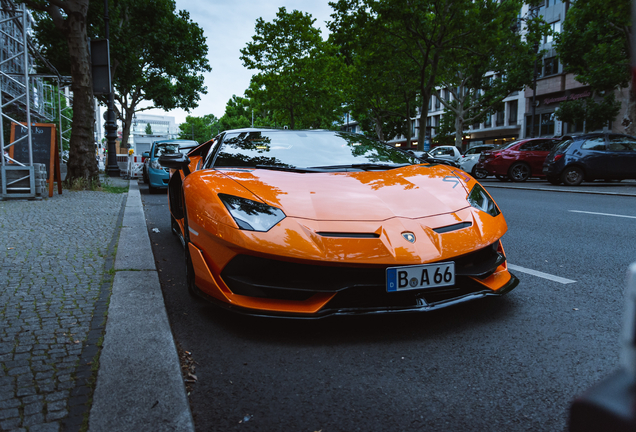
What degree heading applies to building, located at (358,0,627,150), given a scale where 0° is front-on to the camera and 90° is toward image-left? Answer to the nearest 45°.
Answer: approximately 45°

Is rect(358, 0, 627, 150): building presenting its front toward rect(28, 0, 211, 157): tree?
yes

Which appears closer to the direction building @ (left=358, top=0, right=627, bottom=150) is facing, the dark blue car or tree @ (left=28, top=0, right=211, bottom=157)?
the tree

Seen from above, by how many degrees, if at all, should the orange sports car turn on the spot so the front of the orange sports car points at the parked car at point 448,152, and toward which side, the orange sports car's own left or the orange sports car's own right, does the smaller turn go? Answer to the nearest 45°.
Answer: approximately 135° to the orange sports car's own left

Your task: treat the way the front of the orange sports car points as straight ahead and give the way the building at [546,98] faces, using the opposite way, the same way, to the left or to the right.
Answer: to the right

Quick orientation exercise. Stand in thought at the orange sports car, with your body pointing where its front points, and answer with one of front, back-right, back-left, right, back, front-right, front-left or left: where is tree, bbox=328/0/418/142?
back-left

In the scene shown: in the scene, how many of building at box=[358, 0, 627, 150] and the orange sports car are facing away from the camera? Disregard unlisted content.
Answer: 0

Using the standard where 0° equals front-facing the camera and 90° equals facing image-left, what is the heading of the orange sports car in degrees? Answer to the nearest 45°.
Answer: approximately 315°

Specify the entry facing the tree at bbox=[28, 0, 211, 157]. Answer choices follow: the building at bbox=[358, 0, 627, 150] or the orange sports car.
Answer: the building

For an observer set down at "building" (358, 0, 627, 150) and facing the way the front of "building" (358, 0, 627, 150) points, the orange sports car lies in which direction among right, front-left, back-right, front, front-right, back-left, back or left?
front-left
